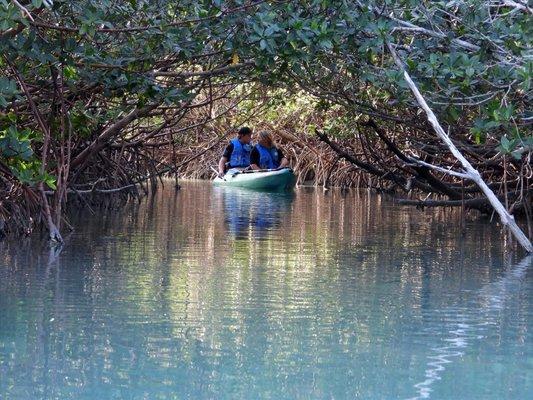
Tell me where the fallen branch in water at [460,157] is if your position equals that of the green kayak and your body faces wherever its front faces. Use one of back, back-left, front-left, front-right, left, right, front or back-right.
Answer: front-right

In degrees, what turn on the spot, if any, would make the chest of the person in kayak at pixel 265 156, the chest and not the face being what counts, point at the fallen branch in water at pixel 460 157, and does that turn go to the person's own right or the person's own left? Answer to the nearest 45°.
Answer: approximately 45° to the person's own right

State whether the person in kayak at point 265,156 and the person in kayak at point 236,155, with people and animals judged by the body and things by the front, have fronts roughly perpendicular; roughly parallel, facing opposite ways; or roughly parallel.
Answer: roughly parallel
